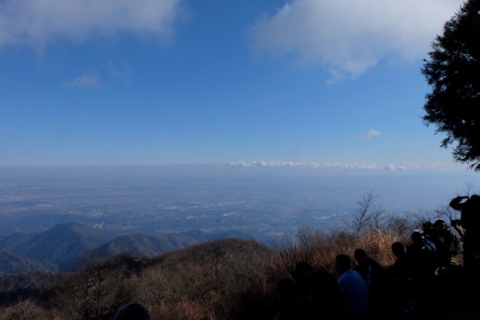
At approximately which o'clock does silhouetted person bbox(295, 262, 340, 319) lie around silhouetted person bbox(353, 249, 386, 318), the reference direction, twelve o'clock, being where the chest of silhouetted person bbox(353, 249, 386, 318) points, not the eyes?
silhouetted person bbox(295, 262, 340, 319) is roughly at 10 o'clock from silhouetted person bbox(353, 249, 386, 318).

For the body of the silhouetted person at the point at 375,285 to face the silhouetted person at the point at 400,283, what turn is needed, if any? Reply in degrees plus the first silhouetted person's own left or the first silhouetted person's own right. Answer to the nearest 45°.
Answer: approximately 135° to the first silhouetted person's own right

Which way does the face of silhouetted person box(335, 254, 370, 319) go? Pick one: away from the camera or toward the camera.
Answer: away from the camera

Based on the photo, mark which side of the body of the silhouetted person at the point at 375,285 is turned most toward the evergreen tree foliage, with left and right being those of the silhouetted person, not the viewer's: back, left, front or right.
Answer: right
